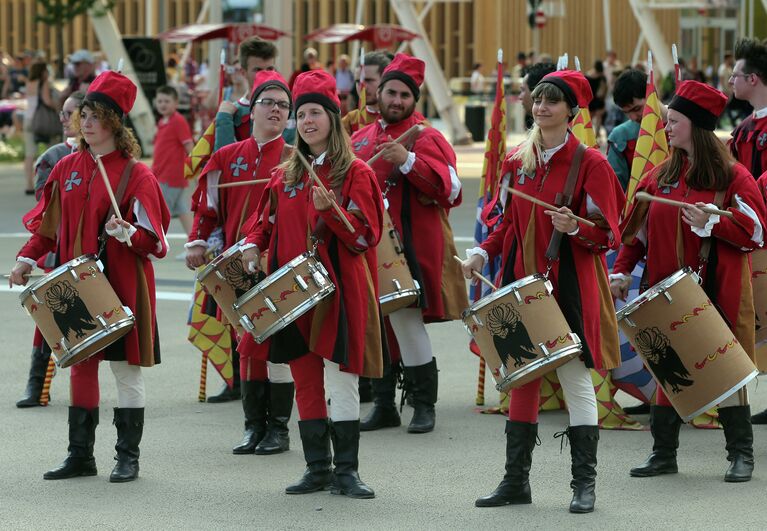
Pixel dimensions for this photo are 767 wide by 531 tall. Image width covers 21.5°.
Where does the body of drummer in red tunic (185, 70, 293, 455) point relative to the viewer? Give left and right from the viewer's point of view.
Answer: facing the viewer and to the left of the viewer

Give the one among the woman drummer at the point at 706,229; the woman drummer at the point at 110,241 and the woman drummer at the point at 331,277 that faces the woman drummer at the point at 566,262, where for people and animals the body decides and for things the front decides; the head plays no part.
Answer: the woman drummer at the point at 706,229

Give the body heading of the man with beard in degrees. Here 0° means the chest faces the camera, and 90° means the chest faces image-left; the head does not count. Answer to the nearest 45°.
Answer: approximately 45°

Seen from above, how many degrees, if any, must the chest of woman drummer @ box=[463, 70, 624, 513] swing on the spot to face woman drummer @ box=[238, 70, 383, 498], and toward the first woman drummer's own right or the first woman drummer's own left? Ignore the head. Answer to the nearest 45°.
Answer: approximately 45° to the first woman drummer's own right

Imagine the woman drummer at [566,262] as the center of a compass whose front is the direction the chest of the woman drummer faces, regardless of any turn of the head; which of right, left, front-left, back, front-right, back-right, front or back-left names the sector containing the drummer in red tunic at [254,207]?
right

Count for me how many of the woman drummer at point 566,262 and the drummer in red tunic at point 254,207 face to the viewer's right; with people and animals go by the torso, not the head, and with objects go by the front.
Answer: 0

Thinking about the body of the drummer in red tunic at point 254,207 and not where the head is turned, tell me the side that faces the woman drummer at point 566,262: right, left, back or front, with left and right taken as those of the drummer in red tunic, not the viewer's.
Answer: left

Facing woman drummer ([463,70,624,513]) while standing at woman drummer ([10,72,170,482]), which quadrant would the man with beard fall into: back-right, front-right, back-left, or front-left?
front-left

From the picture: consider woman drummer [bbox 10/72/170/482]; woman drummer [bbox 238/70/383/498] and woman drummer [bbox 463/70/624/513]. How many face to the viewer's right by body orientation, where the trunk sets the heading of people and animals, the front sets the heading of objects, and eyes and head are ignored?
0
